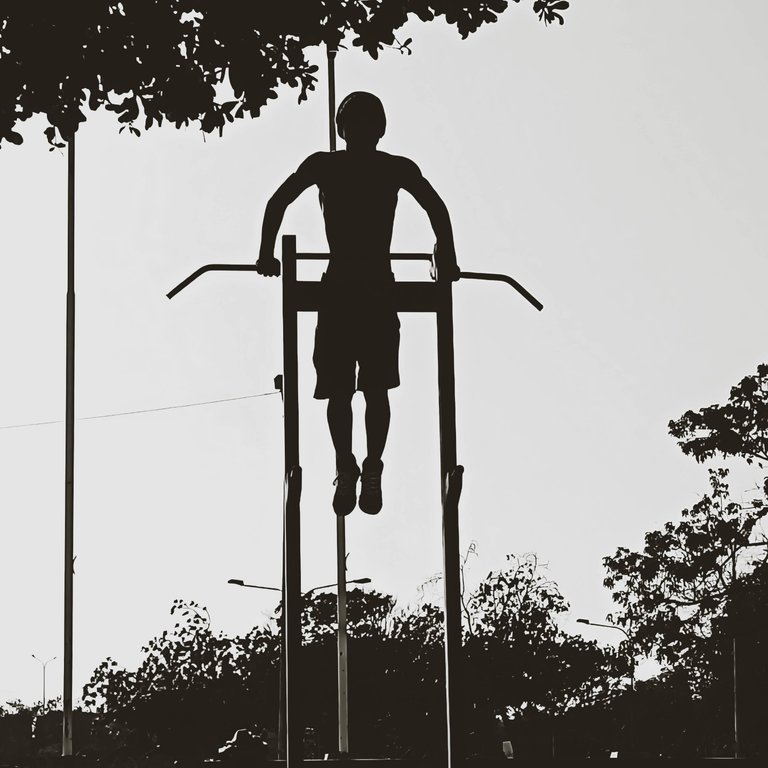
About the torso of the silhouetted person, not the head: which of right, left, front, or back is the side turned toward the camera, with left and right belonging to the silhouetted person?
front

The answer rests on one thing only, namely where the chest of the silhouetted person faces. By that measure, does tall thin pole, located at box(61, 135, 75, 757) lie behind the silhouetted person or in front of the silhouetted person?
behind

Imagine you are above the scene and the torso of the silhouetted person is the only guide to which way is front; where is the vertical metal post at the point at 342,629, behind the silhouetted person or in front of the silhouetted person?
behind

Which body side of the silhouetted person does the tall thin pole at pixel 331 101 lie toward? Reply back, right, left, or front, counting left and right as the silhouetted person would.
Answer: back
